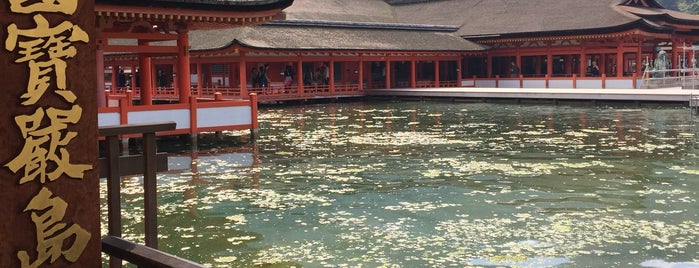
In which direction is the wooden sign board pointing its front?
toward the camera

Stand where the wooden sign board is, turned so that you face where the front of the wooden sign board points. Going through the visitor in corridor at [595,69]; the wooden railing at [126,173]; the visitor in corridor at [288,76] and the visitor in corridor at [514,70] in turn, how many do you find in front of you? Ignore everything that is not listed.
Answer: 0

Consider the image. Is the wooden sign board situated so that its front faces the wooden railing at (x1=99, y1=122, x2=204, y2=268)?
no

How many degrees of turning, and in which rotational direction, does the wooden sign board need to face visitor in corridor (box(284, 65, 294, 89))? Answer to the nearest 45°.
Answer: approximately 180°

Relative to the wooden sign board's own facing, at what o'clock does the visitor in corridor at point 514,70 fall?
The visitor in corridor is roughly at 7 o'clock from the wooden sign board.

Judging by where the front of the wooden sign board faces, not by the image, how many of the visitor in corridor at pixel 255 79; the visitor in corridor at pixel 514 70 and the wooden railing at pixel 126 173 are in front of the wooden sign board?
0

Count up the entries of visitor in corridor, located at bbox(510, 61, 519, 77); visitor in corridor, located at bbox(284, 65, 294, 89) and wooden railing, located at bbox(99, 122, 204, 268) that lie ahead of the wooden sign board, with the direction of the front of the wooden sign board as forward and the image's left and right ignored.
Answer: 0

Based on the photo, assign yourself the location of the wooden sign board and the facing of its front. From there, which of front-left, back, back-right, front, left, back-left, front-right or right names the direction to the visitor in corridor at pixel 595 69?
back-left

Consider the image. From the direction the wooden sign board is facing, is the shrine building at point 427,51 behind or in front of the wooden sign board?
behind

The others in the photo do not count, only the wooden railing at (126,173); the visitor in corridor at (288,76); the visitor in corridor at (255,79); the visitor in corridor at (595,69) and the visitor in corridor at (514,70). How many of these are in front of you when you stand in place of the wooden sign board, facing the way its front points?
0

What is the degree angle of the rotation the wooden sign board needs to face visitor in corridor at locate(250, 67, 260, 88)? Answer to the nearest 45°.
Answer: approximately 180°
